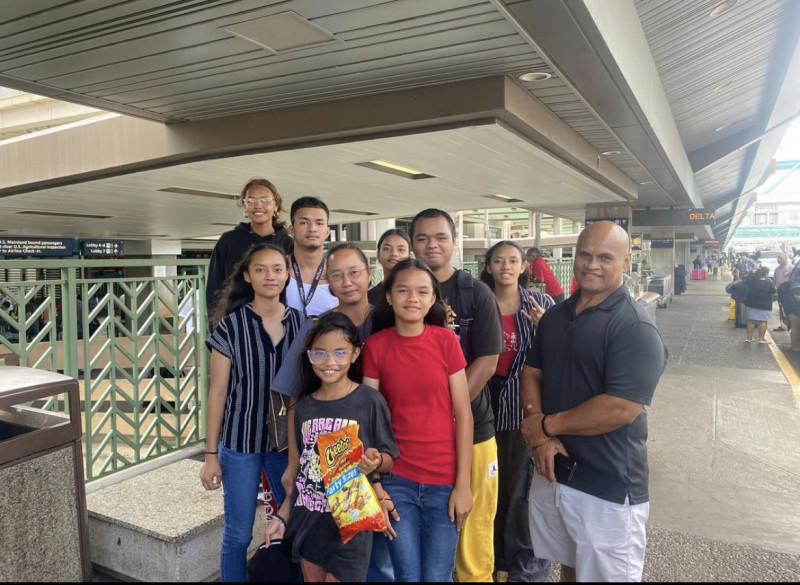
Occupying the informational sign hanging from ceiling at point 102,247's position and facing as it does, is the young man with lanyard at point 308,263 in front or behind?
in front

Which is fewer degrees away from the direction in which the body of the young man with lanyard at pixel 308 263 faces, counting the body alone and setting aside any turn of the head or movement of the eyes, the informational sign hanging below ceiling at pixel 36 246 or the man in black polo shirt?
the man in black polo shirt

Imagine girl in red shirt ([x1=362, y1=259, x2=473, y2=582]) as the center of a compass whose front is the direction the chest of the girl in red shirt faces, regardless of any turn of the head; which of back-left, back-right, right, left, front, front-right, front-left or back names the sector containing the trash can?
right

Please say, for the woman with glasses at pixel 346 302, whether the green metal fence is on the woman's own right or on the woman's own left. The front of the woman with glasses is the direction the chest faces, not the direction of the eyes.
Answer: on the woman's own right

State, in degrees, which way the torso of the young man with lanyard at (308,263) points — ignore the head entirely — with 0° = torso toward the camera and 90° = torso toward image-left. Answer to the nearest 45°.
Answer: approximately 0°

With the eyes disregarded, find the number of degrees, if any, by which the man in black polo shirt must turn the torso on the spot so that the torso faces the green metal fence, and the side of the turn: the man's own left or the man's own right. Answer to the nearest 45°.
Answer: approximately 45° to the man's own right

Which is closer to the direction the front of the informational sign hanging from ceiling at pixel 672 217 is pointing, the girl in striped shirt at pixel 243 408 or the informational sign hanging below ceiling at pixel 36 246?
the girl in striped shirt
